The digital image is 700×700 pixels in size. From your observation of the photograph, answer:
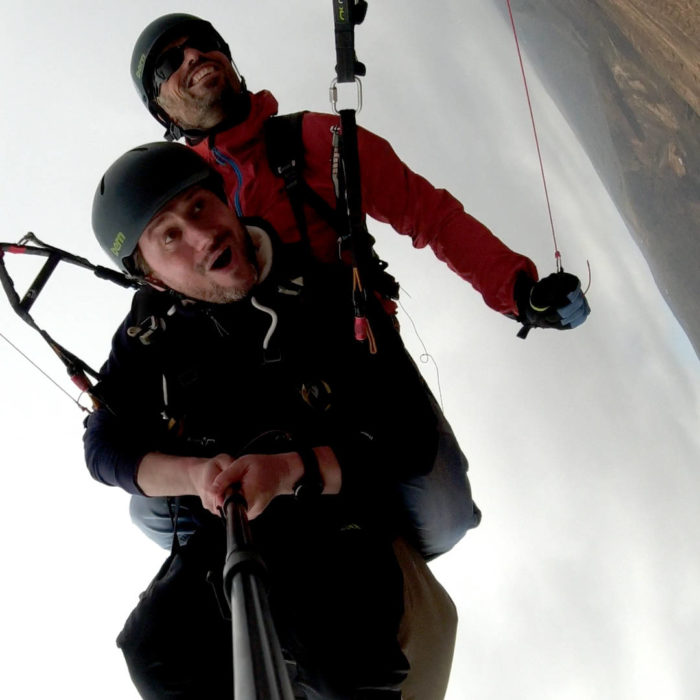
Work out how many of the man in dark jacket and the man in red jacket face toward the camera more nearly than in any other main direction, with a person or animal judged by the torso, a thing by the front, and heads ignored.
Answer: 2

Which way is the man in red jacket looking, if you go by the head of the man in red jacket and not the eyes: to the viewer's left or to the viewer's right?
to the viewer's right

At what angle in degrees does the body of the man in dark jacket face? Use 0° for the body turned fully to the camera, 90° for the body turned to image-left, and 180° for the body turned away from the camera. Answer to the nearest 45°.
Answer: approximately 0°
